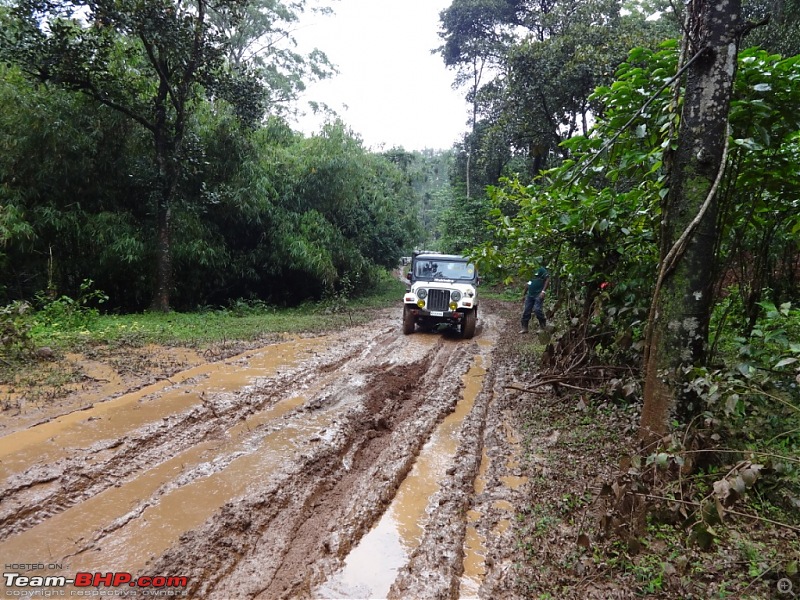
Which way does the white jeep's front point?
toward the camera

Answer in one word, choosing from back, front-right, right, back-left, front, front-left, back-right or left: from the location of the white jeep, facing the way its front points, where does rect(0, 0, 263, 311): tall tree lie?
right

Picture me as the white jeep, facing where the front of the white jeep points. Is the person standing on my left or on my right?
on my left
